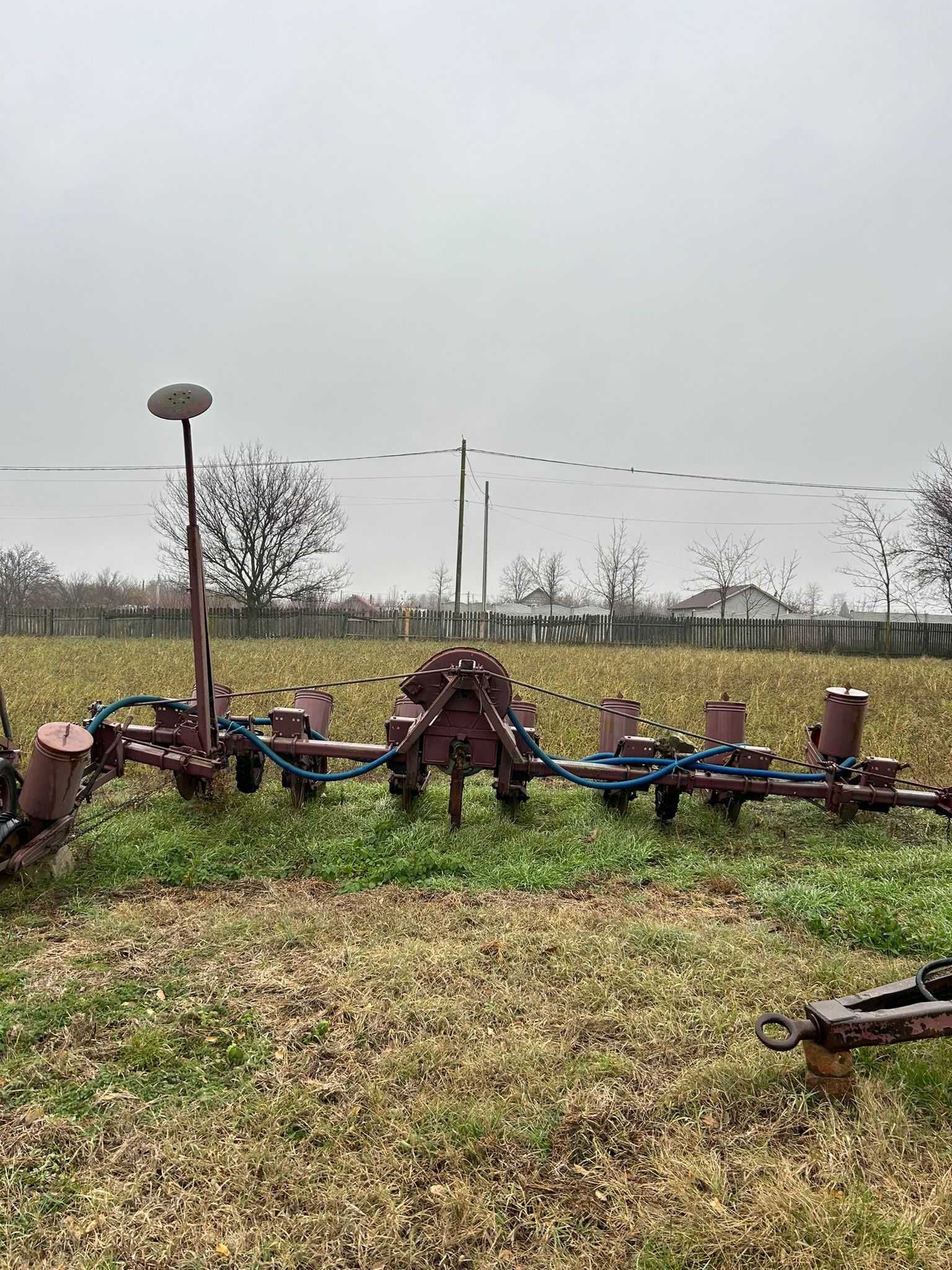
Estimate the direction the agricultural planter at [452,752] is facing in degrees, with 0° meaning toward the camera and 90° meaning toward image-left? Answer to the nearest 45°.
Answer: approximately 0°

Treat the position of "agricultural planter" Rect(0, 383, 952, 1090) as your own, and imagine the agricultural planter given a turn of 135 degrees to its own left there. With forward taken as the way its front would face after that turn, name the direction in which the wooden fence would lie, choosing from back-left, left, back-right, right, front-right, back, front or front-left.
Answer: front-left
